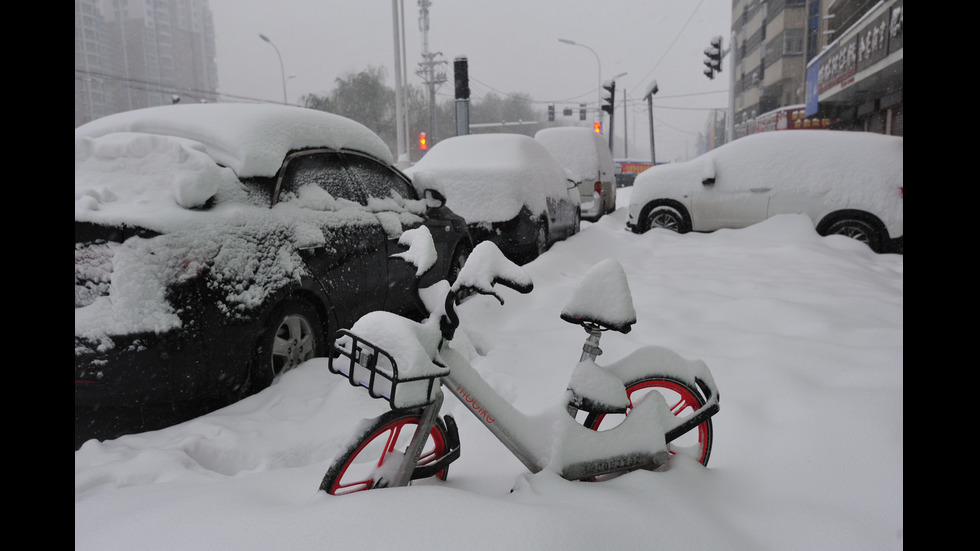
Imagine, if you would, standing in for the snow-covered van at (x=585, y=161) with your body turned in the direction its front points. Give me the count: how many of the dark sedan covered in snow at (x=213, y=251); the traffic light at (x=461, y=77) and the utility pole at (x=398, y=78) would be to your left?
2

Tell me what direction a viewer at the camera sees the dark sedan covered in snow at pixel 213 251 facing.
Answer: facing away from the viewer and to the right of the viewer

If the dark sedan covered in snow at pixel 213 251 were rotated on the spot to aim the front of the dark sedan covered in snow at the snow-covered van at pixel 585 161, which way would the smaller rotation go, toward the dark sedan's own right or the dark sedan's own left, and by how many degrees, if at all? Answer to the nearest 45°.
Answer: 0° — it already faces it

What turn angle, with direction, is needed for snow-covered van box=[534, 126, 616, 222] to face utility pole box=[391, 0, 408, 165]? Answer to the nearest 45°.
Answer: approximately 90° to its left

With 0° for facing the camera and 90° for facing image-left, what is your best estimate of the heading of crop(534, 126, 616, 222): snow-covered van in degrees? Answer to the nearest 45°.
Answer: approximately 225°

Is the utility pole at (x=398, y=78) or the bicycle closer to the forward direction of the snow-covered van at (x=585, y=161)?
the utility pole

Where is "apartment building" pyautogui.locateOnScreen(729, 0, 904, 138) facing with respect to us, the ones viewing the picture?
facing the viewer and to the left of the viewer

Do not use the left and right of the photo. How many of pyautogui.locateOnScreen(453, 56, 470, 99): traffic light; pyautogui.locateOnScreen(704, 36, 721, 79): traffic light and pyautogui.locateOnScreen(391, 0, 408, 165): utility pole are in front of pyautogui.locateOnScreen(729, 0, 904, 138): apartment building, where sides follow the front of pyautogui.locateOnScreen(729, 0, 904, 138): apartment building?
3

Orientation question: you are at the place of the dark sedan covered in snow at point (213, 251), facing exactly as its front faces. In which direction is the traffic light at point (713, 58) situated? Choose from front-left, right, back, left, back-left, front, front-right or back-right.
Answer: front

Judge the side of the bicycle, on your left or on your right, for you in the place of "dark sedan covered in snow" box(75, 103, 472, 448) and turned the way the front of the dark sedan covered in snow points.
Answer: on your right

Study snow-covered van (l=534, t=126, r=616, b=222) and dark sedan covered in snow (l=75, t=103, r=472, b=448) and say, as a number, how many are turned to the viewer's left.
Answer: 0

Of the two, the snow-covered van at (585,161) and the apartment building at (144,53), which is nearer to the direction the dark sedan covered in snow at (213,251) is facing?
the snow-covered van
